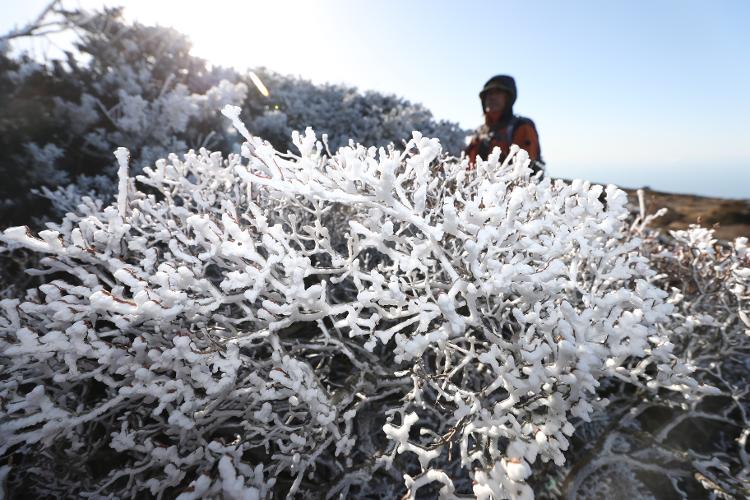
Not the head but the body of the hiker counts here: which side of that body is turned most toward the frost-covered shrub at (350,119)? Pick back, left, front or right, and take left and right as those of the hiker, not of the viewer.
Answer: right

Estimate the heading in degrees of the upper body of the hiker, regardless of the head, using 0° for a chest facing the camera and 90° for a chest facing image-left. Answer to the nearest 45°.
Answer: approximately 45°

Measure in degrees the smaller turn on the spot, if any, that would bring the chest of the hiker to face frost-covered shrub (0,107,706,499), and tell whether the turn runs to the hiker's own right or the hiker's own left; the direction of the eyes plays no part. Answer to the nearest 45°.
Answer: approximately 45° to the hiker's own left

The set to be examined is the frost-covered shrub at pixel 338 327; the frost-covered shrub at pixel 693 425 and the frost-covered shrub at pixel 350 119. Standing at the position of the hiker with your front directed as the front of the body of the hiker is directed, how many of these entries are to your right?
1

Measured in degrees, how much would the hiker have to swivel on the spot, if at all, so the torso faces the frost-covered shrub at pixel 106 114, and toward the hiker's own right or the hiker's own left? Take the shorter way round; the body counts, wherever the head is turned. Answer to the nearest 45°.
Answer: approximately 45° to the hiker's own right
